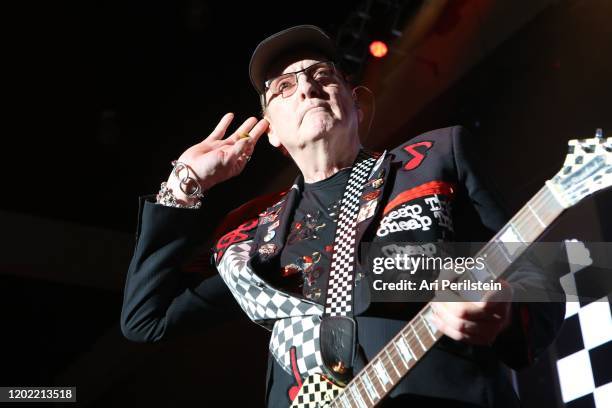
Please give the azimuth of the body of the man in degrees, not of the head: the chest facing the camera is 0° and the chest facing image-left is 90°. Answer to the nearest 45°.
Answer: approximately 0°
